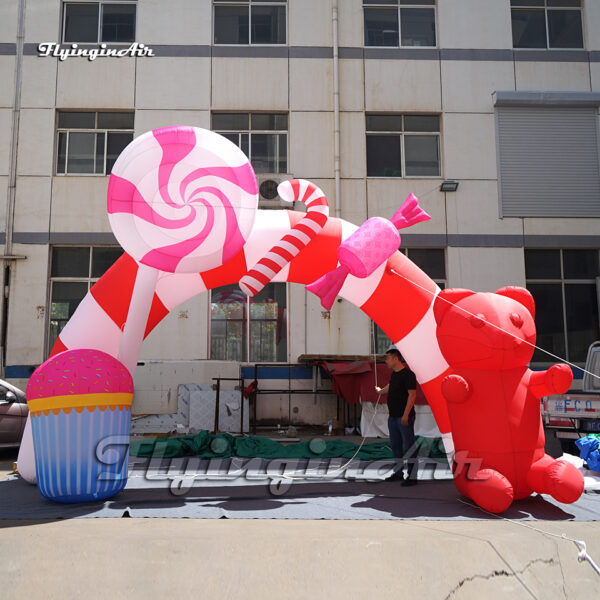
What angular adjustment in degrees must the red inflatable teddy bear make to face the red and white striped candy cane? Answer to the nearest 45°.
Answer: approximately 135° to its right

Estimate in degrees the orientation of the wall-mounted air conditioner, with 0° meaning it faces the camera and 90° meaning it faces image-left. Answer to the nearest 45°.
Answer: approximately 0°

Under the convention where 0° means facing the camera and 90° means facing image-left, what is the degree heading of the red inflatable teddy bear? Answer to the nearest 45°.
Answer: approximately 315°

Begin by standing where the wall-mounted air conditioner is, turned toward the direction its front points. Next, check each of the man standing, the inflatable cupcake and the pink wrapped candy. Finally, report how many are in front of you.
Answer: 3

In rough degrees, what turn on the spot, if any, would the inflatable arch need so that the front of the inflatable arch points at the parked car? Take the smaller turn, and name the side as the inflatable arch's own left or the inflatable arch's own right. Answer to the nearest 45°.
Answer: approximately 135° to the inflatable arch's own right

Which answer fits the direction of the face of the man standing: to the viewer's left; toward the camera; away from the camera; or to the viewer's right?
to the viewer's left

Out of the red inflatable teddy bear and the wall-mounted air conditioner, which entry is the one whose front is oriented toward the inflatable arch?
the wall-mounted air conditioner

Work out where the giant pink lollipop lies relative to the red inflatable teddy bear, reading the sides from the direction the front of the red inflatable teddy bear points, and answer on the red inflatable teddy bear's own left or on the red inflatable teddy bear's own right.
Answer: on the red inflatable teddy bear's own right

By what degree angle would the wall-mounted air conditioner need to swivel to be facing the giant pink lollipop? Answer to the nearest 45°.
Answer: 0° — it already faces it
